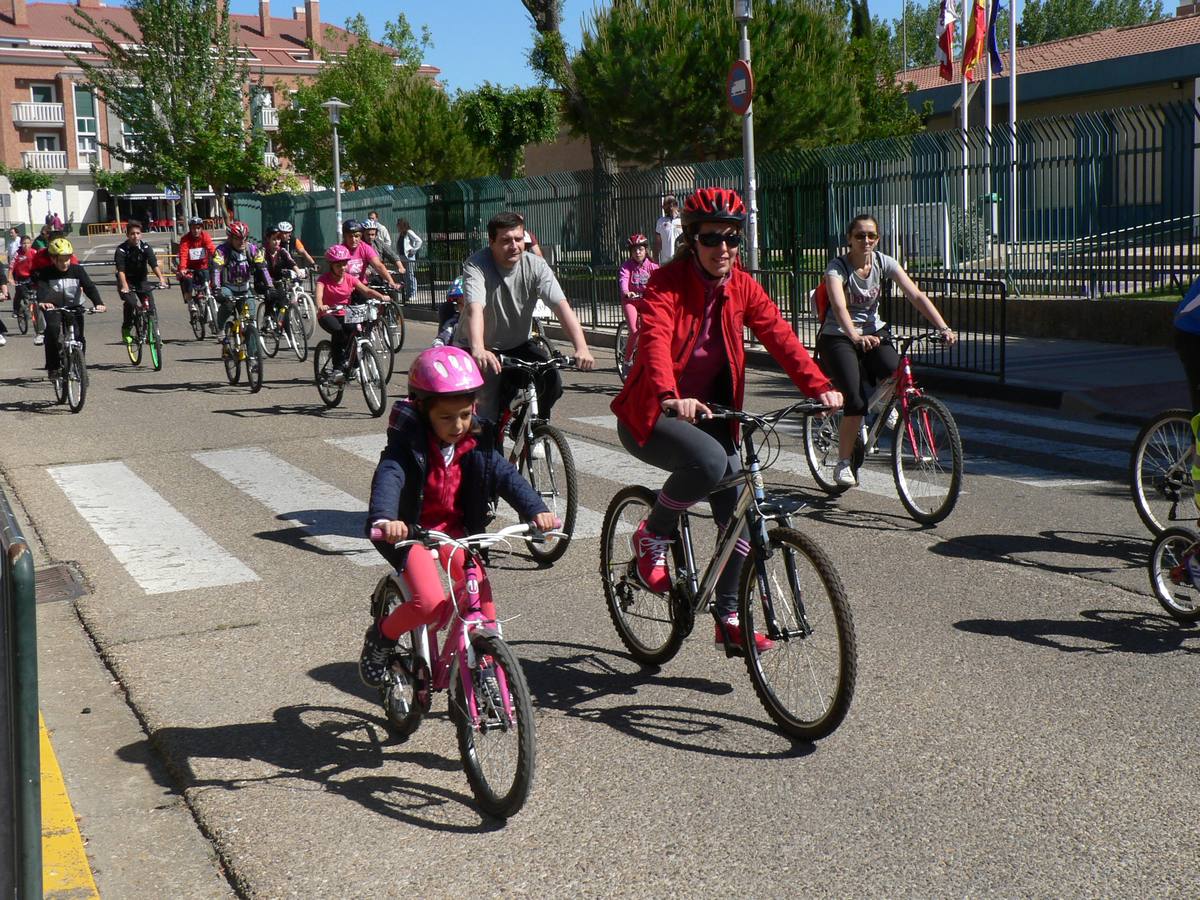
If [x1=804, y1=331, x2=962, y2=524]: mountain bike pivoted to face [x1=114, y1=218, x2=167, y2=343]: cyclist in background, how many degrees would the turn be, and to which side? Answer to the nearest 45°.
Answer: approximately 180°

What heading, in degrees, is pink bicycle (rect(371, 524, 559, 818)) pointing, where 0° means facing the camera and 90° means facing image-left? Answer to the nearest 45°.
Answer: approximately 315°

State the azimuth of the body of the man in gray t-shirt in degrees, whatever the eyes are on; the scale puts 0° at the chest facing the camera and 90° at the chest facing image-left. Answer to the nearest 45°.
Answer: approximately 315°

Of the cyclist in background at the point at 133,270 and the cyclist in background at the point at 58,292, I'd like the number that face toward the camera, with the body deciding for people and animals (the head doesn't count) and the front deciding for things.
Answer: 2
